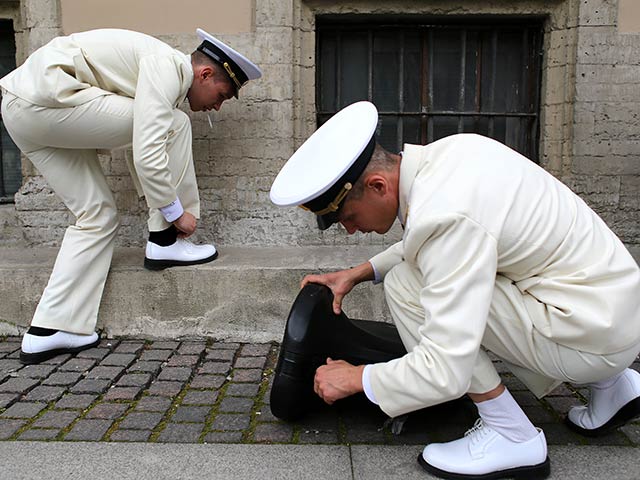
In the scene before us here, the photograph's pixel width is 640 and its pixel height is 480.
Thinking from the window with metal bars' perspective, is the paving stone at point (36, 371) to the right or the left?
on its right

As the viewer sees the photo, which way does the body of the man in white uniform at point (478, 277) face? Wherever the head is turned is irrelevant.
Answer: to the viewer's left

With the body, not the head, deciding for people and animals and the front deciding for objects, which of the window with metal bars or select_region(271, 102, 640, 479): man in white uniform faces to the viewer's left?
the man in white uniform

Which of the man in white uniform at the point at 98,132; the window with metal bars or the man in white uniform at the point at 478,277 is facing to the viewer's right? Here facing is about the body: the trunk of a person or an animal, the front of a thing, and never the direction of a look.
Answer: the man in white uniform at the point at 98,132

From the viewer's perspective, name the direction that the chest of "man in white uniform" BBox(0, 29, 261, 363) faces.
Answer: to the viewer's right

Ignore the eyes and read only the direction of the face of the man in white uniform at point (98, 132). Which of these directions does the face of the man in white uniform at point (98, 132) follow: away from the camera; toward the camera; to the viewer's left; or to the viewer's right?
to the viewer's right
